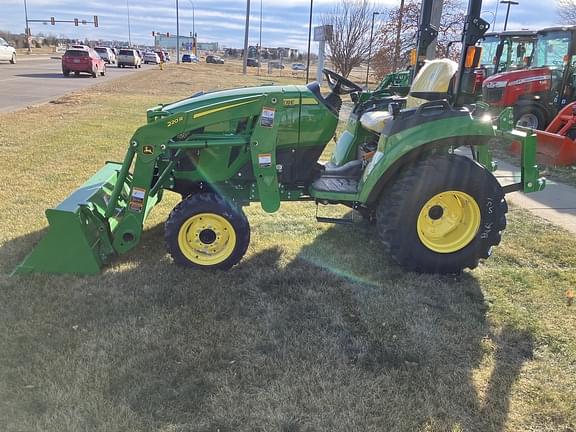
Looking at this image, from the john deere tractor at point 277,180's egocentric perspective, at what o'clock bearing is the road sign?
The road sign is roughly at 3 o'clock from the john deere tractor.

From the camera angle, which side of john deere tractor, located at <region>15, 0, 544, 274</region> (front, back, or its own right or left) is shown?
left

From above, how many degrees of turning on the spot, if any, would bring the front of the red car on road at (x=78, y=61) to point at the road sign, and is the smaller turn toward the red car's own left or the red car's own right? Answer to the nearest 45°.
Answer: approximately 90° to the red car's own right
